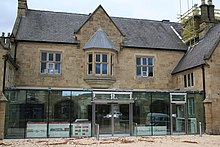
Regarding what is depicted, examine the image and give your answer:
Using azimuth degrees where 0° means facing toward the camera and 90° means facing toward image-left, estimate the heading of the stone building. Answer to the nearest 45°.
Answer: approximately 0°

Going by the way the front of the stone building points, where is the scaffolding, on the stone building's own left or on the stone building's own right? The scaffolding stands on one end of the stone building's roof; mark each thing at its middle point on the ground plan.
on the stone building's own left
